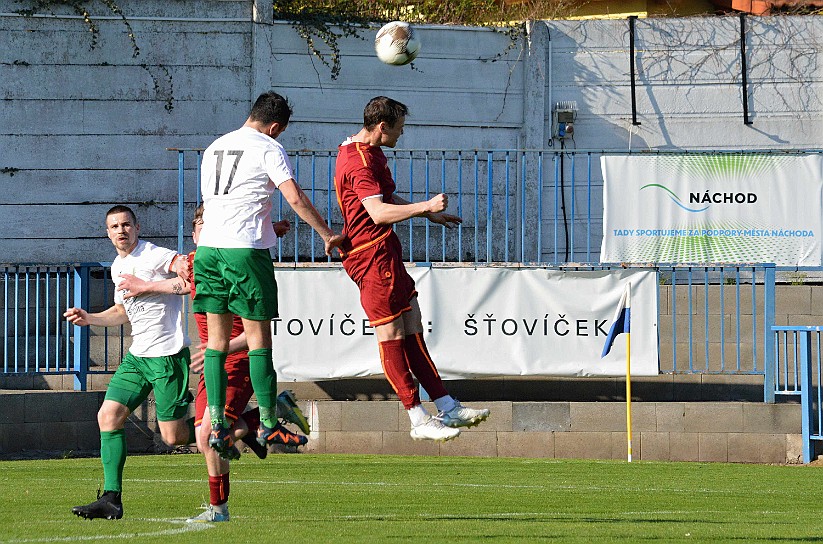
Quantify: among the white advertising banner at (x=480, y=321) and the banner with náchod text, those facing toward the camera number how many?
2

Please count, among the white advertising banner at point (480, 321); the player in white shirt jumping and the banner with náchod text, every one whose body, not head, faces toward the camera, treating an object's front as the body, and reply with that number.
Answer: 2

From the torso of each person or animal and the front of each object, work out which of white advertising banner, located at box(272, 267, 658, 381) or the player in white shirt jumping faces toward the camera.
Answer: the white advertising banner

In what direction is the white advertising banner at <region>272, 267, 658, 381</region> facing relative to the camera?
toward the camera

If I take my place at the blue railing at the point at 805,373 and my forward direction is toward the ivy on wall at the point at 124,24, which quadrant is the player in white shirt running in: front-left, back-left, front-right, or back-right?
front-left

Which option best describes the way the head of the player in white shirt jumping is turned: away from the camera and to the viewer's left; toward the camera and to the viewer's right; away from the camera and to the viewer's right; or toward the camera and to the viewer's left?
away from the camera and to the viewer's right

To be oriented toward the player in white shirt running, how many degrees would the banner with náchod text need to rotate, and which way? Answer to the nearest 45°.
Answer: approximately 45° to its right

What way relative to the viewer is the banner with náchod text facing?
toward the camera

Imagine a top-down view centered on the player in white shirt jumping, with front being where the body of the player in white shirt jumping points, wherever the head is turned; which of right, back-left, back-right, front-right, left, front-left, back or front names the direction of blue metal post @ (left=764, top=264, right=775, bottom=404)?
front

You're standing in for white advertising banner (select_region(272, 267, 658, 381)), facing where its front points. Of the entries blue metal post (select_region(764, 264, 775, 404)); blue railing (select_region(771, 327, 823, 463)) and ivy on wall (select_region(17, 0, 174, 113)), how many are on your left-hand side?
2

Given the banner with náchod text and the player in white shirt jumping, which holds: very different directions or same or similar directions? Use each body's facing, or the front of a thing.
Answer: very different directions

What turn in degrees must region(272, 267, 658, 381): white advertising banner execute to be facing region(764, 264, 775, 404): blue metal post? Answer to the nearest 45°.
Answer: approximately 90° to its left

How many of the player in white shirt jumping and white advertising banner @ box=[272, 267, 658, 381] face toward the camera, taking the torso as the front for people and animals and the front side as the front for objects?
1

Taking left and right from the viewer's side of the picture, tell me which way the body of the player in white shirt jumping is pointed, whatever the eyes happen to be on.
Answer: facing away from the viewer and to the right of the viewer
